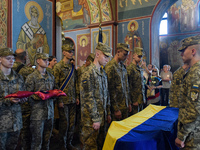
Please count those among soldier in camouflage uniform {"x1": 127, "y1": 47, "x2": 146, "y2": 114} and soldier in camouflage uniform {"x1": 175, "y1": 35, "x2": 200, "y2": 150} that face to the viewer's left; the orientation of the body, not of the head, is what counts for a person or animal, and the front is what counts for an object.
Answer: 1

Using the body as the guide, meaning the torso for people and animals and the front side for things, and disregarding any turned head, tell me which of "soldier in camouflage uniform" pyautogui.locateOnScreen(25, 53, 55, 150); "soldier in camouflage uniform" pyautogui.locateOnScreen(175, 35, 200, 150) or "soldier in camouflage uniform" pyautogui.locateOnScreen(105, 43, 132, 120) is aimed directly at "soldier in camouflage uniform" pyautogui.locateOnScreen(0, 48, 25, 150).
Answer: "soldier in camouflage uniform" pyautogui.locateOnScreen(175, 35, 200, 150)

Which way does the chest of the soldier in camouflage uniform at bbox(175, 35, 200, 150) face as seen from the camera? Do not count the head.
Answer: to the viewer's left

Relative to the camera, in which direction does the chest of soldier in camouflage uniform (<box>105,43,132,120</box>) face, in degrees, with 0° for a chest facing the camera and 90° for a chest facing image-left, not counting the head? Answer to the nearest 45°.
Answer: approximately 315°

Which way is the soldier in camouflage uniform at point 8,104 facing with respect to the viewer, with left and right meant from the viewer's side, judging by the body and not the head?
facing the viewer and to the right of the viewer

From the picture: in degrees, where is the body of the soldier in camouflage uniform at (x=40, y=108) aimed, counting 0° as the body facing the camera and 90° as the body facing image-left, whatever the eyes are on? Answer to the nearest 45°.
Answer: approximately 315°

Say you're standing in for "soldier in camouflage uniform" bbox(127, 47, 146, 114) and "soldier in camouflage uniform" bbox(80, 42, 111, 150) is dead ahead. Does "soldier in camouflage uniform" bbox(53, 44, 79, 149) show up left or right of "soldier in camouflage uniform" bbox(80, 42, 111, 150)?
right

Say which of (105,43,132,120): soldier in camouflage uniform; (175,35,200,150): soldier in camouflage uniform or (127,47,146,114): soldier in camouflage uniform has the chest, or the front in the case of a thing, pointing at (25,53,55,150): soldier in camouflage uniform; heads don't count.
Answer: (175,35,200,150): soldier in camouflage uniform

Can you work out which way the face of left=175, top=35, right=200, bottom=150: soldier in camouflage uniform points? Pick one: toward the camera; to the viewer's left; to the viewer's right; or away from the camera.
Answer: to the viewer's left

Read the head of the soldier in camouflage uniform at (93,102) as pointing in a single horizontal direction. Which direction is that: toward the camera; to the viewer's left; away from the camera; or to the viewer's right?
to the viewer's right

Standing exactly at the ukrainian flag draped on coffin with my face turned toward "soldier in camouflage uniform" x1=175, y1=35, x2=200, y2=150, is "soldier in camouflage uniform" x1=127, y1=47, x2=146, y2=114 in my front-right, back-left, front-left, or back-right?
back-left

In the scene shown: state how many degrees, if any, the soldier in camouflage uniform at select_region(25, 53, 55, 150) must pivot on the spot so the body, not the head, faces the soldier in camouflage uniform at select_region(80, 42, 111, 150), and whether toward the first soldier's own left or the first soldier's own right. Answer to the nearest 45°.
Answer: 0° — they already face them

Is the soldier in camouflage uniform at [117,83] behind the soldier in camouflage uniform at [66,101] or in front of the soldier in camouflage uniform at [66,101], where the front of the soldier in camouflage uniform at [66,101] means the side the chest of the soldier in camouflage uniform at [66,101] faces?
in front

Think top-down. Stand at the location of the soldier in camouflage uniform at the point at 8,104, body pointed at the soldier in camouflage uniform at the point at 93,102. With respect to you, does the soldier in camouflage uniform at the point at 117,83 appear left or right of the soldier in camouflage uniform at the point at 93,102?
left

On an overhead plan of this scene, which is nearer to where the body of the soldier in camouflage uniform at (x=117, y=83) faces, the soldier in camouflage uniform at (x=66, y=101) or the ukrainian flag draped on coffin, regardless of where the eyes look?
the ukrainian flag draped on coffin
